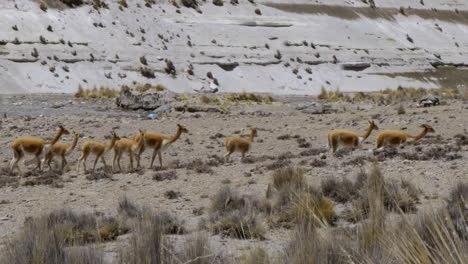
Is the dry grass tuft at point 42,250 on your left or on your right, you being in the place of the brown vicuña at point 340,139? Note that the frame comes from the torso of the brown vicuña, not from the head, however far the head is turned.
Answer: on your right

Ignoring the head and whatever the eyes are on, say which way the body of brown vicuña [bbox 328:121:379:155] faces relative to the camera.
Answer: to the viewer's right

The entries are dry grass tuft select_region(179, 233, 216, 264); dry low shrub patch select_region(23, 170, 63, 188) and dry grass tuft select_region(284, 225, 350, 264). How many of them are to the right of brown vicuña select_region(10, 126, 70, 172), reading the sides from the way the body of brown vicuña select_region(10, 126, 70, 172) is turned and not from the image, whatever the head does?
3

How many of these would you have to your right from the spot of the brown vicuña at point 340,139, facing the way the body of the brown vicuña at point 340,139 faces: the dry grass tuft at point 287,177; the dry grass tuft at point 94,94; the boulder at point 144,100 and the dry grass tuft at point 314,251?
2

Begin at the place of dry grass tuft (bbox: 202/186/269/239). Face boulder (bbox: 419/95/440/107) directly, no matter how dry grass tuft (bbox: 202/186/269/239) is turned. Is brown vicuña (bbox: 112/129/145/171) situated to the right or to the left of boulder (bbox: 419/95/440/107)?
left

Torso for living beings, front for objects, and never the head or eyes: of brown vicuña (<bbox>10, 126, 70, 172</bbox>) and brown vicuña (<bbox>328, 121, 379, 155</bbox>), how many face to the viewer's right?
2

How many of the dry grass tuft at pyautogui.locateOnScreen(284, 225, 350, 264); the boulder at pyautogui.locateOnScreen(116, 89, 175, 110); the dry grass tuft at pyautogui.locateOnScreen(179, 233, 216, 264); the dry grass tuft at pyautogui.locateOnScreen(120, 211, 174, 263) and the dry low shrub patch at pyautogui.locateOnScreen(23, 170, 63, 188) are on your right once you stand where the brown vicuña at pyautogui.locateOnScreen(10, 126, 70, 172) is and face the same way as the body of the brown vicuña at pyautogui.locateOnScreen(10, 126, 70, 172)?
4

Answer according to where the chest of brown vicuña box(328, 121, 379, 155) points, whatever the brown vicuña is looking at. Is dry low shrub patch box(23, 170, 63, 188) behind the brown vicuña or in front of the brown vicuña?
behind

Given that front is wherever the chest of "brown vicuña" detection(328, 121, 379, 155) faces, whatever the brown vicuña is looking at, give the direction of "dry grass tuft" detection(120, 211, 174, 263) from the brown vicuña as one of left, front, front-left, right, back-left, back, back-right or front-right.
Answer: right

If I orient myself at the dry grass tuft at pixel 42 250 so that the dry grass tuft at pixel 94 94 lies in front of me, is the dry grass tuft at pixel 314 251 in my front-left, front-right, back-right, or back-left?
back-right

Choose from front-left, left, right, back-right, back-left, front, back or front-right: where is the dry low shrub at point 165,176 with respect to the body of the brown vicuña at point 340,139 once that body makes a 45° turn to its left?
back

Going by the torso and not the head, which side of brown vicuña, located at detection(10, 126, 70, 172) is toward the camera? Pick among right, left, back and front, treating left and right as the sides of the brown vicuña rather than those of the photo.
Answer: right

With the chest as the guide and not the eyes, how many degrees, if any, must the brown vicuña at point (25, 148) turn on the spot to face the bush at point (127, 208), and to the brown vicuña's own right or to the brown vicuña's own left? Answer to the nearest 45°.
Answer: approximately 90° to the brown vicuña's own right
